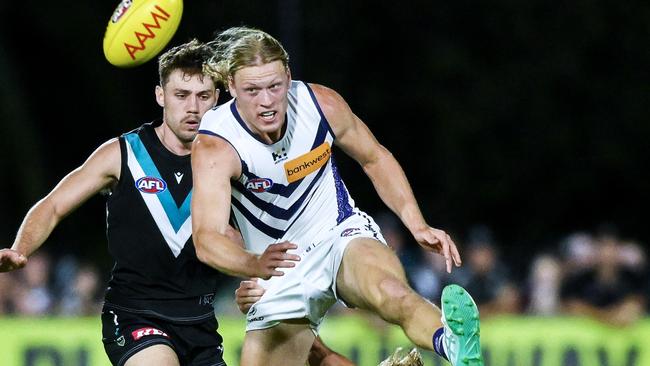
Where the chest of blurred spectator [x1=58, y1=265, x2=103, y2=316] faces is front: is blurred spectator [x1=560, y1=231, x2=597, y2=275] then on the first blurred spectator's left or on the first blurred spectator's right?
on the first blurred spectator's left

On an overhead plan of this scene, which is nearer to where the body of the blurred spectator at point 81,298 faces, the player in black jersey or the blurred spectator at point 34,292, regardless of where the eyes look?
the player in black jersey

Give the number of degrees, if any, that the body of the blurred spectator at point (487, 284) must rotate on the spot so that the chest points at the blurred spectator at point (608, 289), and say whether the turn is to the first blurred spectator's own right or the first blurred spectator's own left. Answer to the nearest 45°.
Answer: approximately 90° to the first blurred spectator's own left
